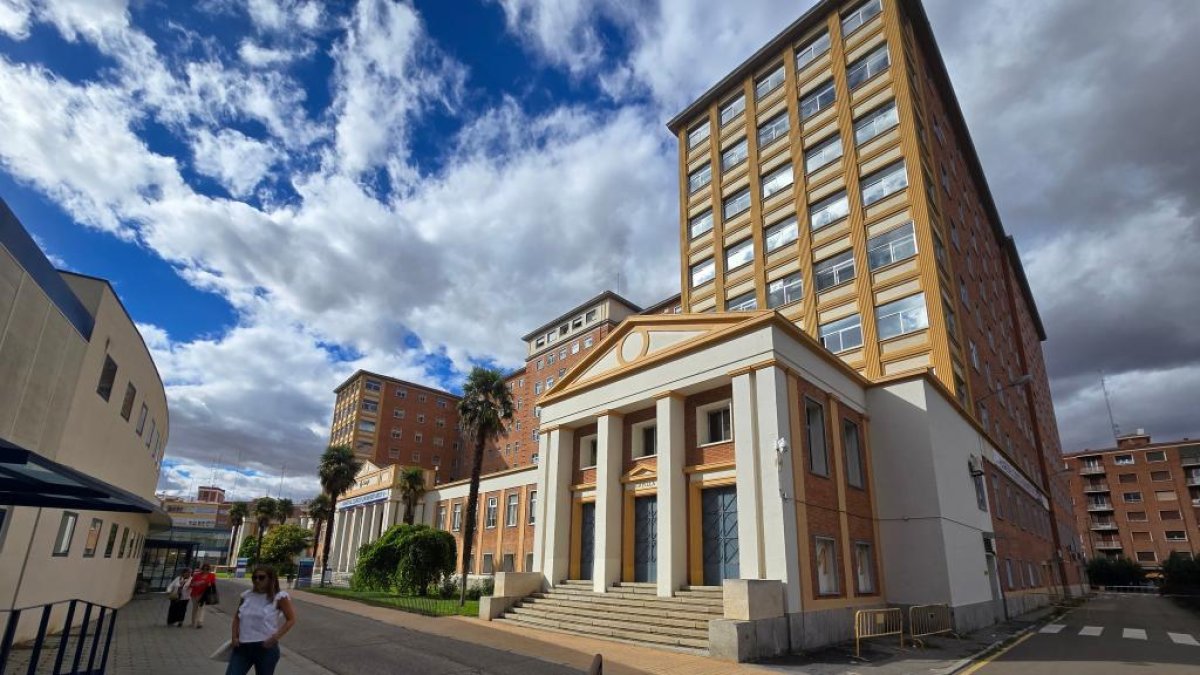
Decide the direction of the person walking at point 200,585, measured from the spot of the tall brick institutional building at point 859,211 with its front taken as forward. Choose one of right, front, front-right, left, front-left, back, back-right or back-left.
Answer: front

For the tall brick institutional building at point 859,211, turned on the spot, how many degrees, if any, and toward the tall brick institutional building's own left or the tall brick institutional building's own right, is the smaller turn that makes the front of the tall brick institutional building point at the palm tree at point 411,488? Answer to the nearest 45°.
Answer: approximately 45° to the tall brick institutional building's own right

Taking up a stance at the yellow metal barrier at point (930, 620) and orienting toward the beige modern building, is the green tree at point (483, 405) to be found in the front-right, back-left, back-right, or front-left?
front-right

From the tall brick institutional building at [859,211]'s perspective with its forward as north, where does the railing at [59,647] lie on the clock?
The railing is roughly at 11 o'clock from the tall brick institutional building.

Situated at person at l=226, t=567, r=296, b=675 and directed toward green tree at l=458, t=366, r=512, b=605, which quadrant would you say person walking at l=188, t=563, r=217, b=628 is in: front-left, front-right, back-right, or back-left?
front-left

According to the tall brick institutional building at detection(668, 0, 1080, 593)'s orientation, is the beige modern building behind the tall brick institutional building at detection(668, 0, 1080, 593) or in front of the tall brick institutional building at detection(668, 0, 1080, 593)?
in front

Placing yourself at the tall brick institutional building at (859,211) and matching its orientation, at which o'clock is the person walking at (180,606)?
The person walking is roughly at 12 o'clock from the tall brick institutional building.

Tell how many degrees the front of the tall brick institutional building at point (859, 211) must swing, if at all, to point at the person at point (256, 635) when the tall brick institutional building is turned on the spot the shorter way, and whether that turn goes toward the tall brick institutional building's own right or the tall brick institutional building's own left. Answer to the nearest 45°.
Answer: approximately 45° to the tall brick institutional building's own left

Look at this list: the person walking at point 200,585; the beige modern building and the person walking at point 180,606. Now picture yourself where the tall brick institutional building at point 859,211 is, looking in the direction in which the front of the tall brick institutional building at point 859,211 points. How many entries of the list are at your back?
0

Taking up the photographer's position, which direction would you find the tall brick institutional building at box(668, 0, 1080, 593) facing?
facing the viewer and to the left of the viewer

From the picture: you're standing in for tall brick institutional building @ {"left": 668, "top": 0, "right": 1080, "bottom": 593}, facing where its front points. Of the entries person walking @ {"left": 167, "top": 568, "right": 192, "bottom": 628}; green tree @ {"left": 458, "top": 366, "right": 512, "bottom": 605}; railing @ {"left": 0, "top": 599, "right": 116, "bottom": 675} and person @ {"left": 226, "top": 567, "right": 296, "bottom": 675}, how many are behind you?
0

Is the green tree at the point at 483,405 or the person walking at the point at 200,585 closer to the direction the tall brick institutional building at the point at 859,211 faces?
the person walking
